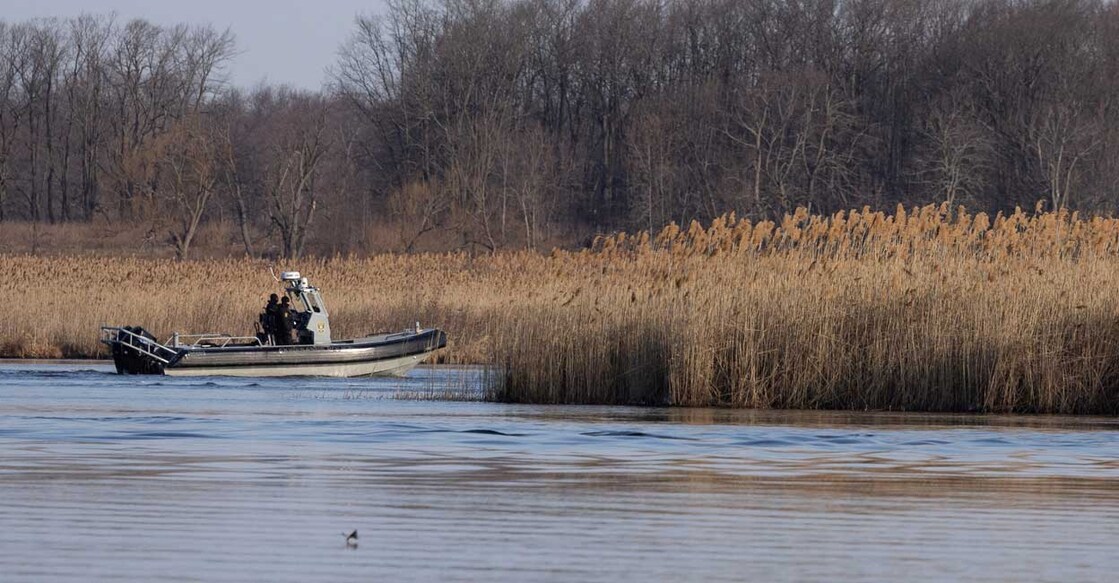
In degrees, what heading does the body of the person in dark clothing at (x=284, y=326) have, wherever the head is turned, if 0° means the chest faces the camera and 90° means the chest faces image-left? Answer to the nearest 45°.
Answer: approximately 270°

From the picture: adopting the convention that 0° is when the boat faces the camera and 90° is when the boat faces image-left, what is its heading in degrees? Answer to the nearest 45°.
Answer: approximately 270°
